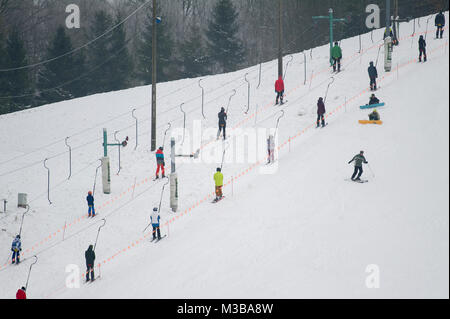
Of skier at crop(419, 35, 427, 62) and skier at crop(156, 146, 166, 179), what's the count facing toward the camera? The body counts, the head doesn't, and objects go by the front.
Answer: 0

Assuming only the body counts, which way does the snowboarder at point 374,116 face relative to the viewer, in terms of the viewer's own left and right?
facing the viewer

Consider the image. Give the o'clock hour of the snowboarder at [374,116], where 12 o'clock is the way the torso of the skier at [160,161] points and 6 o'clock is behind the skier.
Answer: The snowboarder is roughly at 2 o'clock from the skier.

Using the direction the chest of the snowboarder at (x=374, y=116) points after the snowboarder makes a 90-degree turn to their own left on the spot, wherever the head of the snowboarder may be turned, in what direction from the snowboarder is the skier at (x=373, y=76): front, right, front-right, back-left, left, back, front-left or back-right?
left

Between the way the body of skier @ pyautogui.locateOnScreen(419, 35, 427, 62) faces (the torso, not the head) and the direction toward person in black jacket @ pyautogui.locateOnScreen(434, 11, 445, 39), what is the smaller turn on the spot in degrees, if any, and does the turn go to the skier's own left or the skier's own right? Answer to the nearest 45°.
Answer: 0° — they already face them

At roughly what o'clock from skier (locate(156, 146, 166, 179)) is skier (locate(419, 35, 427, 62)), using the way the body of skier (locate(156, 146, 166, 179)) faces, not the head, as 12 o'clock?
skier (locate(419, 35, 427, 62)) is roughly at 1 o'clock from skier (locate(156, 146, 166, 179)).

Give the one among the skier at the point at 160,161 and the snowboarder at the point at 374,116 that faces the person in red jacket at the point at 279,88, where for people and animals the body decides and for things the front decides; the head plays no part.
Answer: the skier

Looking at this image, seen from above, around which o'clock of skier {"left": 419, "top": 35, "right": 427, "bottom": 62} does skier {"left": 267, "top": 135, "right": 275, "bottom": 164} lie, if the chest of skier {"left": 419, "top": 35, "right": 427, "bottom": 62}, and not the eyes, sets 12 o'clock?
skier {"left": 267, "top": 135, "right": 275, "bottom": 164} is roughly at 7 o'clock from skier {"left": 419, "top": 35, "right": 427, "bottom": 62}.

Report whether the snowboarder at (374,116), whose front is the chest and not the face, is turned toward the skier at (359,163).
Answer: yes

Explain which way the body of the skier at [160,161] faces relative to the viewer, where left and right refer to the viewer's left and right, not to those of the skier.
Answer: facing away from the viewer and to the right of the viewer

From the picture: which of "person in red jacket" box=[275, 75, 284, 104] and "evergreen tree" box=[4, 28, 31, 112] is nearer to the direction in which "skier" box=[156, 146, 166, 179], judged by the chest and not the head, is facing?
the person in red jacket

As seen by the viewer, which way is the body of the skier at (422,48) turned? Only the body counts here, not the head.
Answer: away from the camera

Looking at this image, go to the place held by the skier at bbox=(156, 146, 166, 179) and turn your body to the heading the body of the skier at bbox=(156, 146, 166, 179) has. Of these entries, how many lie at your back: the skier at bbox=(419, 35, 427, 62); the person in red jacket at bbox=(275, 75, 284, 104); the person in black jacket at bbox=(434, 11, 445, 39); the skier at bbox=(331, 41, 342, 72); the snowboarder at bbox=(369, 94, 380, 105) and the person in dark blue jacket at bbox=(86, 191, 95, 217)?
1

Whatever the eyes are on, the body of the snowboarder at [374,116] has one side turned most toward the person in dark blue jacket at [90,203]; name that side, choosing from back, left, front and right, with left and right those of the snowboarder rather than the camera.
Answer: right

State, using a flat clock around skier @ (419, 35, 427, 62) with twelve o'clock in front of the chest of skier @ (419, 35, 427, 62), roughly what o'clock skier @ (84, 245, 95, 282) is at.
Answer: skier @ (84, 245, 95, 282) is roughly at 7 o'clock from skier @ (419, 35, 427, 62).

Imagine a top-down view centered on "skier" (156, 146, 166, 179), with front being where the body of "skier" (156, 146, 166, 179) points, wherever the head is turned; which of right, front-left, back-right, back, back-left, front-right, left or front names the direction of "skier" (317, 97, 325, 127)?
front-right

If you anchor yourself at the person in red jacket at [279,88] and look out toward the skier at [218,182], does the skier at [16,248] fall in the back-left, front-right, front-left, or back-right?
front-right
